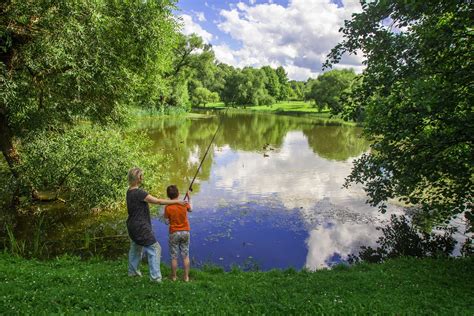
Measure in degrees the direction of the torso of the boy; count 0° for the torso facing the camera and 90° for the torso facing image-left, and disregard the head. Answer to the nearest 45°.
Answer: approximately 180°

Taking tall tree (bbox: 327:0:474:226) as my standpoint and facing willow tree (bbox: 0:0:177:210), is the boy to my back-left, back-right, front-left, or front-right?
front-left

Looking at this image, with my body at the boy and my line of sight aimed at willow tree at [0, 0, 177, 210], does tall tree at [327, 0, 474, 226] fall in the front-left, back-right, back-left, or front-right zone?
back-right

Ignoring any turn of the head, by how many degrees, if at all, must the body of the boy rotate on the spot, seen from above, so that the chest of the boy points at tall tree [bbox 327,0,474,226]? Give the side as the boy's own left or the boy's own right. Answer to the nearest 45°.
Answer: approximately 90° to the boy's own right

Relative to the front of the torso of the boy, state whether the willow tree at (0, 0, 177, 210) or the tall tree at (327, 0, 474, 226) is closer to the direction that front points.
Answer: the willow tree

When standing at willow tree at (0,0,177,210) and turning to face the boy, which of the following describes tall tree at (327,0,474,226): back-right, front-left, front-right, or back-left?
front-left

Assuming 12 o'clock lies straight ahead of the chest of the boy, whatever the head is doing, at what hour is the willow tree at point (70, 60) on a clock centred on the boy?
The willow tree is roughly at 11 o'clock from the boy.
